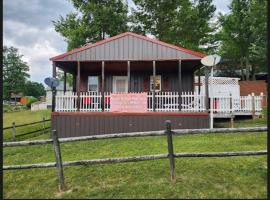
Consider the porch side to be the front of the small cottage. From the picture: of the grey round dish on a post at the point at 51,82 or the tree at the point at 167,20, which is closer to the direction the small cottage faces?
the grey round dish on a post

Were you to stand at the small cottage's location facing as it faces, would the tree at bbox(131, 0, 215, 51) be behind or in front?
behind

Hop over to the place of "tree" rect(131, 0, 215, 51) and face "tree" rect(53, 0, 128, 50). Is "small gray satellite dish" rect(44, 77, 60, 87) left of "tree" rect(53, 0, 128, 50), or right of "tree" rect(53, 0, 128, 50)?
left

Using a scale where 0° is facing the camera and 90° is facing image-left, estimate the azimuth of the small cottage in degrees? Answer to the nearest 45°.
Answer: approximately 0°

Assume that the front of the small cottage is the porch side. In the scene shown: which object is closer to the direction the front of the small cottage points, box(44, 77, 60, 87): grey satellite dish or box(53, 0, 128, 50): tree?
the grey satellite dish

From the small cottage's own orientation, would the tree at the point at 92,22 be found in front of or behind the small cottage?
behind

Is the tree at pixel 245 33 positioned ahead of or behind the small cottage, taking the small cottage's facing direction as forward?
behind

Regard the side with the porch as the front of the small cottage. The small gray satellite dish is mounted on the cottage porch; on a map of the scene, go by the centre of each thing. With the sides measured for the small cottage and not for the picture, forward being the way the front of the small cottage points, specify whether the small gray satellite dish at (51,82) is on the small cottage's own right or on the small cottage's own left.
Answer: on the small cottage's own right
